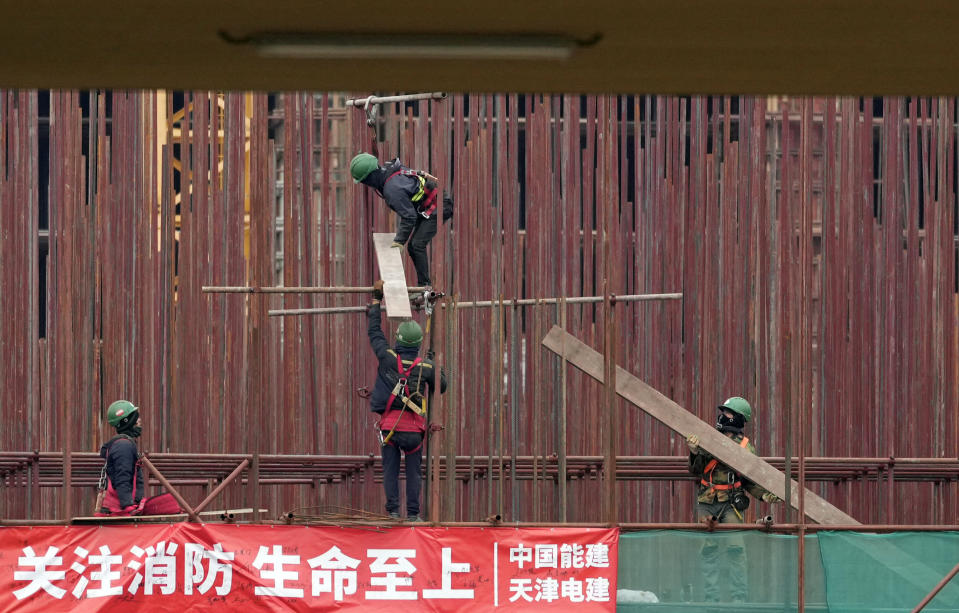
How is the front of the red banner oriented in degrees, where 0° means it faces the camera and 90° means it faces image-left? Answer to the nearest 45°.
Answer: approximately 0°

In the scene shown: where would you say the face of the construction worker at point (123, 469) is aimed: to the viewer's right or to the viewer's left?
to the viewer's right

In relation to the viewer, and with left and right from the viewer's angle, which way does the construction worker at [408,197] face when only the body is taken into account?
facing to the left of the viewer

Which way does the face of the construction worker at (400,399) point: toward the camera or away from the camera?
away from the camera

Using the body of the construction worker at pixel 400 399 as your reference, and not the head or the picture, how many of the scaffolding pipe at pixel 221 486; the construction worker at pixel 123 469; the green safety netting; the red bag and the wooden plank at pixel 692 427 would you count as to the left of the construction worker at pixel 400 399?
3

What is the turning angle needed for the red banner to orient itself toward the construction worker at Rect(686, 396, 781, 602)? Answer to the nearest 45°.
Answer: approximately 90° to its left

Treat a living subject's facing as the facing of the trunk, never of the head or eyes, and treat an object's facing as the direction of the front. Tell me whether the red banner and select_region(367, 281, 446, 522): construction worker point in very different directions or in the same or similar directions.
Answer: very different directions

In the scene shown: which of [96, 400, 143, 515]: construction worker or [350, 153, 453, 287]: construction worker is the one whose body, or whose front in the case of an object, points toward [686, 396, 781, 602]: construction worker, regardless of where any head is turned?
[96, 400, 143, 515]: construction worker

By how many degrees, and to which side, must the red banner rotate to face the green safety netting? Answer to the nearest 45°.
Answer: approximately 90° to its left

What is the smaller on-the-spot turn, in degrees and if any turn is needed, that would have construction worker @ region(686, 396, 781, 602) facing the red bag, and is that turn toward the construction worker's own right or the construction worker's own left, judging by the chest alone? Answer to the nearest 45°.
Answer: approximately 45° to the construction worker's own right
